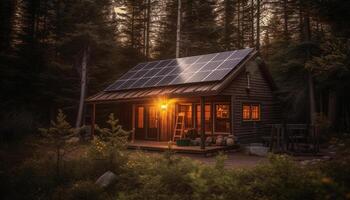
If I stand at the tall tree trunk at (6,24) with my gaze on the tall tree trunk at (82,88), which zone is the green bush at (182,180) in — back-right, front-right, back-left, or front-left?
front-right

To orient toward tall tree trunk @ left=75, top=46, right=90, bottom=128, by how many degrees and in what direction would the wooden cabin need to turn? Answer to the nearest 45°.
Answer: approximately 90° to its right

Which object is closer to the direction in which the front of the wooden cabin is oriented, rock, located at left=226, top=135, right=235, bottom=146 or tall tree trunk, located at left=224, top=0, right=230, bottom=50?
the rock

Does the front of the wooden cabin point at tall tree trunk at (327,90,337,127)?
no

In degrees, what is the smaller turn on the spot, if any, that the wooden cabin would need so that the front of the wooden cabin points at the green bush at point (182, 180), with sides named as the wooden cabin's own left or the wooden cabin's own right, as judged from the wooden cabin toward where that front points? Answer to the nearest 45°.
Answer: approximately 45° to the wooden cabin's own left

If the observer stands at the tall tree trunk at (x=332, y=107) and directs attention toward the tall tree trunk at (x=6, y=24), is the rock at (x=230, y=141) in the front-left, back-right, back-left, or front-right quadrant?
front-left

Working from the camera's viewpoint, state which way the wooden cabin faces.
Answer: facing the viewer and to the left of the viewer

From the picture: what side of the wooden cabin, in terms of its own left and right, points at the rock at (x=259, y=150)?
left

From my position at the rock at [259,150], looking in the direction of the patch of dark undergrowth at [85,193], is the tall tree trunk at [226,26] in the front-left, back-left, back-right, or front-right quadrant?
back-right

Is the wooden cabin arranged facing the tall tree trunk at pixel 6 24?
no

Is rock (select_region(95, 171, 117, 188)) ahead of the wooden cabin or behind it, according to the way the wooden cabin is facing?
ahead
